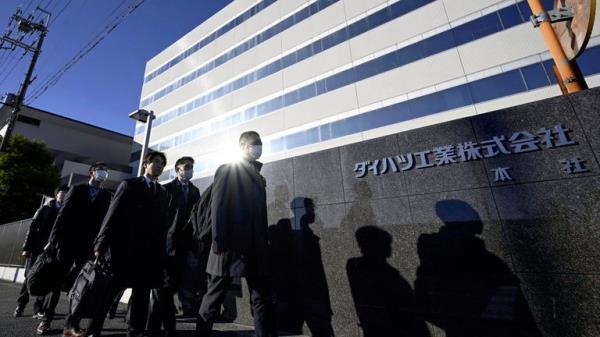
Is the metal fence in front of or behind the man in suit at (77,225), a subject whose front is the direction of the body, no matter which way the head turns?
behind

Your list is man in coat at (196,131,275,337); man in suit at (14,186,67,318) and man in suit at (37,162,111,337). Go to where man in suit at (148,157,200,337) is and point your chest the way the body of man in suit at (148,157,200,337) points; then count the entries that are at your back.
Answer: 2

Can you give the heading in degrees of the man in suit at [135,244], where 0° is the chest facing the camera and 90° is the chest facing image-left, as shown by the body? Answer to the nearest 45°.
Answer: approximately 315°

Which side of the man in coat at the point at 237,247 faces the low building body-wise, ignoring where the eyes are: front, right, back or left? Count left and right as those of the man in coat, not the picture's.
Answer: back

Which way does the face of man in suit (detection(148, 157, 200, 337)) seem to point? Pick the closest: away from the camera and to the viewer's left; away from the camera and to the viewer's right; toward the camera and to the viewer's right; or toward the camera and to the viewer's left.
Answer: toward the camera and to the viewer's right

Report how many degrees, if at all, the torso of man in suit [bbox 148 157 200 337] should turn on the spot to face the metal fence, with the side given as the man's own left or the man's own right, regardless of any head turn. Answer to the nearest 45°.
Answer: approximately 180°
